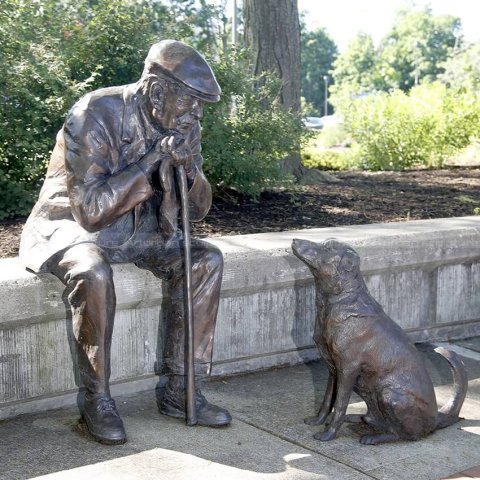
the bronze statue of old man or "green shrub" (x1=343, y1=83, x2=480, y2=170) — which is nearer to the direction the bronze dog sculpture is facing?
the bronze statue of old man

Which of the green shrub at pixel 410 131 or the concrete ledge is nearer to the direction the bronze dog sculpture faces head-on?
the concrete ledge

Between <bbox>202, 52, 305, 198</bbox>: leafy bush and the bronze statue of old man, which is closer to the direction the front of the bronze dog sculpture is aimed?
the bronze statue of old man

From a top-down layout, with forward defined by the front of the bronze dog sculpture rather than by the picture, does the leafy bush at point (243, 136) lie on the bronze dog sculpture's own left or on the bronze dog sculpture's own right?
on the bronze dog sculpture's own right

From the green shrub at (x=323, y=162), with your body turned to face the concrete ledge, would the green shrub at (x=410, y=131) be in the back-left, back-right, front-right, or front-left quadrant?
back-left

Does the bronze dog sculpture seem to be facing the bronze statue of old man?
yes

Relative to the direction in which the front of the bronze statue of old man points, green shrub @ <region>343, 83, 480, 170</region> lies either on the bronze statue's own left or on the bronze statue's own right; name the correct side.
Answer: on the bronze statue's own left

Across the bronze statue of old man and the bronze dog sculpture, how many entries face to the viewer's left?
1

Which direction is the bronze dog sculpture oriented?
to the viewer's left

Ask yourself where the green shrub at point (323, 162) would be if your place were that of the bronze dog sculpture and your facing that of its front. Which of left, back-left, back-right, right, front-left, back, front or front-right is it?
right

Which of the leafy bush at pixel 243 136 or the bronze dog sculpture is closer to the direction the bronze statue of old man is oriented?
the bronze dog sculpture
